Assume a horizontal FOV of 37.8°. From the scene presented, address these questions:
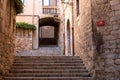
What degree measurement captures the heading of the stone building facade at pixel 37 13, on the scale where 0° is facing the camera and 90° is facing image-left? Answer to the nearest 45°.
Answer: approximately 0°

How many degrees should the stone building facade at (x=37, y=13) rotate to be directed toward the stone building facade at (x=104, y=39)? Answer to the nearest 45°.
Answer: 0° — it already faces it

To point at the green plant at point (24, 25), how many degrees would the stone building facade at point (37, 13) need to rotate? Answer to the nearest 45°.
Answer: approximately 45° to its right
